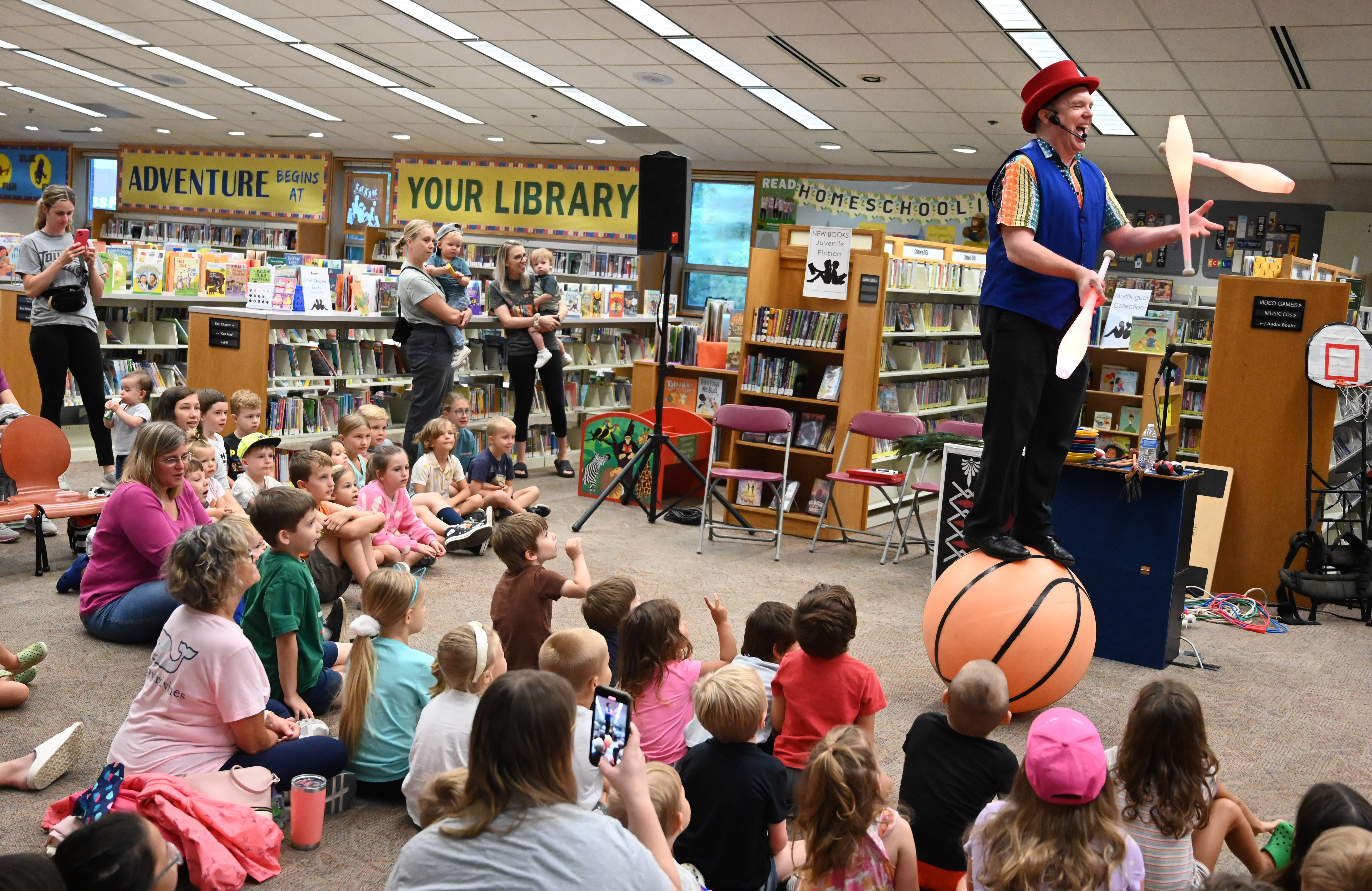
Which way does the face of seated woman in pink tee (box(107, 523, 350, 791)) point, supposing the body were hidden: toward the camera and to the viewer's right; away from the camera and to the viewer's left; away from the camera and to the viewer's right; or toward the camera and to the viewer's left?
away from the camera and to the viewer's right

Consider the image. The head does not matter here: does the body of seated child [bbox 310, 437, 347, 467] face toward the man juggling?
yes

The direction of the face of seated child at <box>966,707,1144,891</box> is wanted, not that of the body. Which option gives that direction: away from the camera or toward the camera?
away from the camera

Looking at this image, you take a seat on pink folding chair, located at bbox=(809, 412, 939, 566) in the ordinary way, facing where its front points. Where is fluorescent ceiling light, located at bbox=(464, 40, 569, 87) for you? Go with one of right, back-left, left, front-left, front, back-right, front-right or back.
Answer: right

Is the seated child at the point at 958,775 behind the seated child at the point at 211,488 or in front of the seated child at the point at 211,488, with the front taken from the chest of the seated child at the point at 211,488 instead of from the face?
in front

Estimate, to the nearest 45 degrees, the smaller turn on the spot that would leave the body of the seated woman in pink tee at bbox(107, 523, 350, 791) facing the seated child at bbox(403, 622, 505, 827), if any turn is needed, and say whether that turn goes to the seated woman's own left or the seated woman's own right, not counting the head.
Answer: approximately 90° to the seated woman's own right

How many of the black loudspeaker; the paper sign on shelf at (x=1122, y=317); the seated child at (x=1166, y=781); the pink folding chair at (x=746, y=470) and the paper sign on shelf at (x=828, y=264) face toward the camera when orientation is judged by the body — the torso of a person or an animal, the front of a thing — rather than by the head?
4

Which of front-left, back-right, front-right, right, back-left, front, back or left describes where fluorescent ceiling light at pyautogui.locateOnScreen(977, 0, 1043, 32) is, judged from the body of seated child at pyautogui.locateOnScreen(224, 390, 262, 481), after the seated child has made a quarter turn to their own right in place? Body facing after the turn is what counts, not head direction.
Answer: back-left

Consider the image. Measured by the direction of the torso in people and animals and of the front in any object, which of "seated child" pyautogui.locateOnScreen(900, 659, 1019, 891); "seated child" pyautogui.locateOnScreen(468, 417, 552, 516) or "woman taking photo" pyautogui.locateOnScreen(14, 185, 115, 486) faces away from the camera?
"seated child" pyautogui.locateOnScreen(900, 659, 1019, 891)

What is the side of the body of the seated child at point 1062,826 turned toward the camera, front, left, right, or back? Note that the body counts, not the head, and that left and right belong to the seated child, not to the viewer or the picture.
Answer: back

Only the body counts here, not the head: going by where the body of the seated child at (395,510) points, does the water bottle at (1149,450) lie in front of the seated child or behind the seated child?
in front

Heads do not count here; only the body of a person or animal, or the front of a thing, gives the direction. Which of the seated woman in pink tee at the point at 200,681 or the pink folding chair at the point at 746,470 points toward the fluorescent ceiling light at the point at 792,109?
the seated woman in pink tee

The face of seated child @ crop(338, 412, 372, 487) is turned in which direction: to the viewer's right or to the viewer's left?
to the viewer's right

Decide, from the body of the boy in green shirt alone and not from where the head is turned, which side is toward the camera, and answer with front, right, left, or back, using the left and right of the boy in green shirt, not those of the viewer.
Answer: right

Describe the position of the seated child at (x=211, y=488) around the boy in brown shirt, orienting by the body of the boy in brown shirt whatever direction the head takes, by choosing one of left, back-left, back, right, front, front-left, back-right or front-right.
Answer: left

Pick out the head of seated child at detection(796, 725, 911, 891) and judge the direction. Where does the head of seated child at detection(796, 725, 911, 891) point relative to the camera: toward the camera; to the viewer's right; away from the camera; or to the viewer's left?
away from the camera
